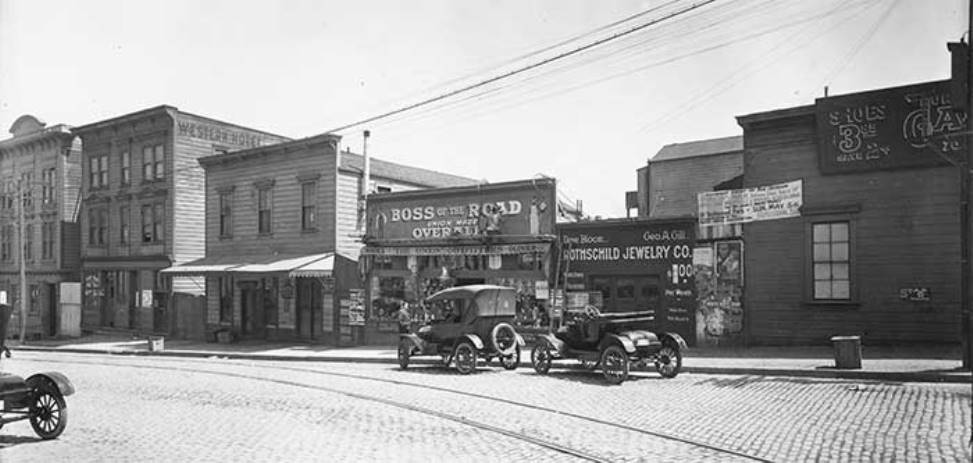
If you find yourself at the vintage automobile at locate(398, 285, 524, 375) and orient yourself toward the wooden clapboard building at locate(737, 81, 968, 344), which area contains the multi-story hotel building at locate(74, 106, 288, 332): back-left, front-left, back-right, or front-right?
back-left

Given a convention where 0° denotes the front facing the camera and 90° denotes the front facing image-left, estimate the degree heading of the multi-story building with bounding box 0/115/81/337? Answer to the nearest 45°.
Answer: approximately 45°

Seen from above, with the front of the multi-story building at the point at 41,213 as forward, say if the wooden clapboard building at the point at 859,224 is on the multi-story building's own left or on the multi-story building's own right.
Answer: on the multi-story building's own left

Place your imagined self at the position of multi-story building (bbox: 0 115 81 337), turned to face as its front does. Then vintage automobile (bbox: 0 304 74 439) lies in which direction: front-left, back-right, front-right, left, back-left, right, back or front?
front-left

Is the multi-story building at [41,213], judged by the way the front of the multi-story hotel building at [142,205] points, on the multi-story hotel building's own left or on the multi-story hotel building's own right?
on the multi-story hotel building's own right

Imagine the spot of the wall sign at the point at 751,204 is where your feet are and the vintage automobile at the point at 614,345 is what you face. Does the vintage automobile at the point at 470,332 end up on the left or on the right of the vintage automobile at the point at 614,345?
right

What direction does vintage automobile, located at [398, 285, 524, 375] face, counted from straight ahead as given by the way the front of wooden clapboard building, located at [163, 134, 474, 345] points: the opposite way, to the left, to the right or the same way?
to the right

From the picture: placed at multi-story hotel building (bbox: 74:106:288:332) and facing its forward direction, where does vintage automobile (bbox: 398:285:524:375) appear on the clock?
The vintage automobile is roughly at 10 o'clock from the multi-story hotel building.

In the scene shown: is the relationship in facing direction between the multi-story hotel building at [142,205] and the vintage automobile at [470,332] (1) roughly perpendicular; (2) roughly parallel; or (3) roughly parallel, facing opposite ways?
roughly perpendicular

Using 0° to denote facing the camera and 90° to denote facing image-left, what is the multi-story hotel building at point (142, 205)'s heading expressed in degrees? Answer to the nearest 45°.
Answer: approximately 45°
